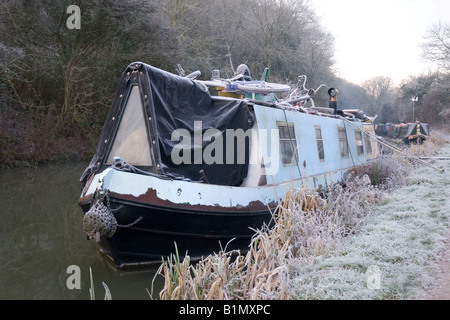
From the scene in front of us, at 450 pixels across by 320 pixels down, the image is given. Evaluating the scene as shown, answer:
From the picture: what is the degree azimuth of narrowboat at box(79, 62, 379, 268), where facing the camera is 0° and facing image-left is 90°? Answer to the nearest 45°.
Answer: approximately 45°

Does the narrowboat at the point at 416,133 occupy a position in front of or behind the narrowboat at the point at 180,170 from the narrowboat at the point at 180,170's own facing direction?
behind
